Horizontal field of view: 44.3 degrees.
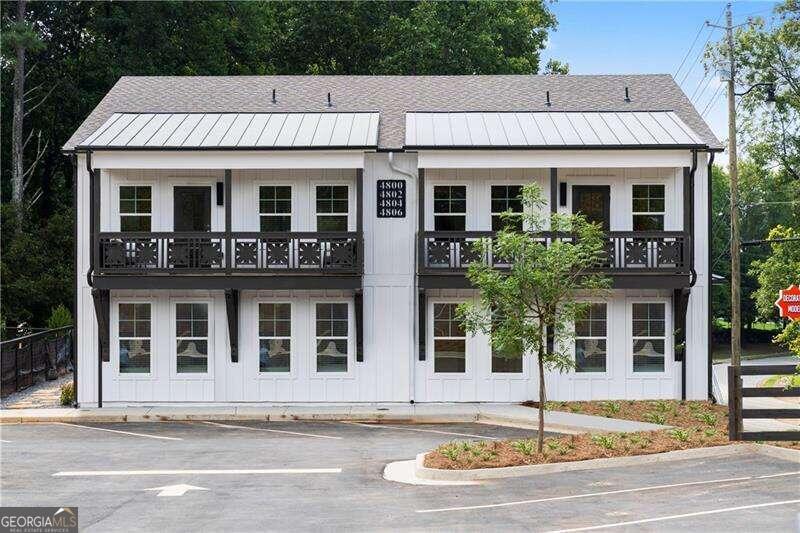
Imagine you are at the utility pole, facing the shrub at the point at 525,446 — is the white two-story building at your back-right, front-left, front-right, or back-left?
front-right

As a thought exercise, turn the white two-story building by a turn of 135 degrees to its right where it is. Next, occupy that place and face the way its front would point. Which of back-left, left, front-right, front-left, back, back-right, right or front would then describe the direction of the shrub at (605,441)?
back

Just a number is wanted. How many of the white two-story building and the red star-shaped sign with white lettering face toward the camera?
2

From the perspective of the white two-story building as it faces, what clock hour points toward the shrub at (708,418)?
The shrub is roughly at 10 o'clock from the white two-story building.

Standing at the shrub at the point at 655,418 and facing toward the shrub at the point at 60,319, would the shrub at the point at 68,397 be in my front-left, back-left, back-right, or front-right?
front-left

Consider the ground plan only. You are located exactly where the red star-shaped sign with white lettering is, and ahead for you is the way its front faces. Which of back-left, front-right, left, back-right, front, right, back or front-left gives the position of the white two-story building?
front-right

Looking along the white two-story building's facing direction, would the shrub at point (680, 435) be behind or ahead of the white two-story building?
ahead

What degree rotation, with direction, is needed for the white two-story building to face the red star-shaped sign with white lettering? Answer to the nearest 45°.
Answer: approximately 135° to its left

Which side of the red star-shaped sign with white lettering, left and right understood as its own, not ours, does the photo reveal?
front

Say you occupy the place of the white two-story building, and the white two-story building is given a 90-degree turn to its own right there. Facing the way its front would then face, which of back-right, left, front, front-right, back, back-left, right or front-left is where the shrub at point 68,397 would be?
front
